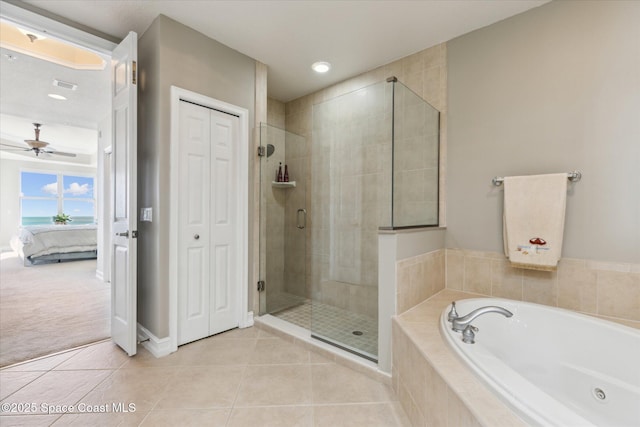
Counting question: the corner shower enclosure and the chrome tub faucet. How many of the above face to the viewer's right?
1

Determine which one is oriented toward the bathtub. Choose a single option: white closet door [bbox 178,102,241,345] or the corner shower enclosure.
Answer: the white closet door

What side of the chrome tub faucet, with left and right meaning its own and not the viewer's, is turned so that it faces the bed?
back

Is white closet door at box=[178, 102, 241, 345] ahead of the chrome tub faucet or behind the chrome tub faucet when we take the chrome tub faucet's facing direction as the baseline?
behind

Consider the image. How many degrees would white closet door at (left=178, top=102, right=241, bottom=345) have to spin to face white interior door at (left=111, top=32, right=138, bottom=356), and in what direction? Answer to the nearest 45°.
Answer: approximately 135° to its right

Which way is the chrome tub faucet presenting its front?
to the viewer's right

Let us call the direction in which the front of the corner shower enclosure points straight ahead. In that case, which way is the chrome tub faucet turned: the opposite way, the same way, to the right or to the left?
to the left

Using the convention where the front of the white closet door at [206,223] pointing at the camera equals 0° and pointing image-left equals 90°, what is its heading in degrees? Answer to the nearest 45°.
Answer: approximately 315°

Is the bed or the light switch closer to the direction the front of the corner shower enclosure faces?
the light switch

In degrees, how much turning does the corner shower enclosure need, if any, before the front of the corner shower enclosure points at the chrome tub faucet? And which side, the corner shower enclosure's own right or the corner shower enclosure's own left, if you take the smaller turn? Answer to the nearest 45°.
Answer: approximately 90° to the corner shower enclosure's own left

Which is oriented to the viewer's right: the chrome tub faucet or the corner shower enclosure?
the chrome tub faucet

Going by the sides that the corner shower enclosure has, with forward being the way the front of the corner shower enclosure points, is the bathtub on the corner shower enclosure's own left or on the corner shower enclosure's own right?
on the corner shower enclosure's own left

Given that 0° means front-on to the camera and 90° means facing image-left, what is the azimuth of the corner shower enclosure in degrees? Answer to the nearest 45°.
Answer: approximately 45°
